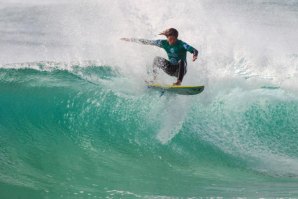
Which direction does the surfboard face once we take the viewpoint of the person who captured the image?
facing to the right of the viewer
